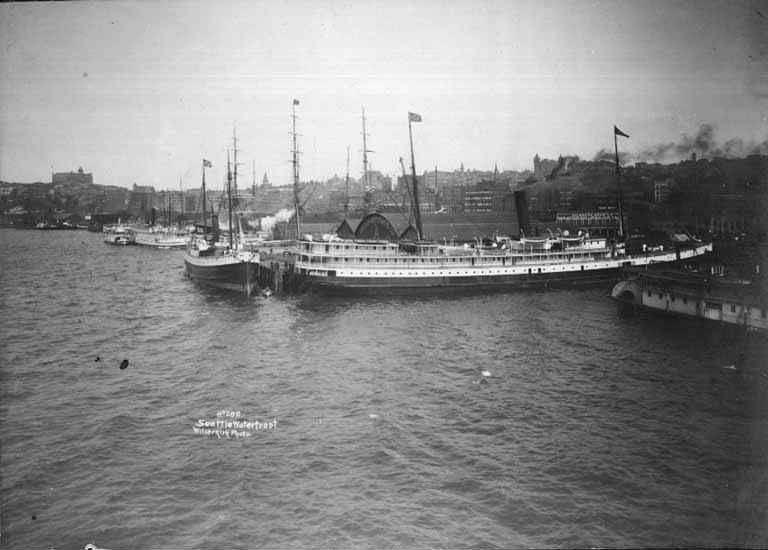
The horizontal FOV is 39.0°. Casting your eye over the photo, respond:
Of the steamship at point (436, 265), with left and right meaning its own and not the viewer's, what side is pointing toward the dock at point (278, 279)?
back

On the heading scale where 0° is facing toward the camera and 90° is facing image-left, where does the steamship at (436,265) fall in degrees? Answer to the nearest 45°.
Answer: approximately 270°
